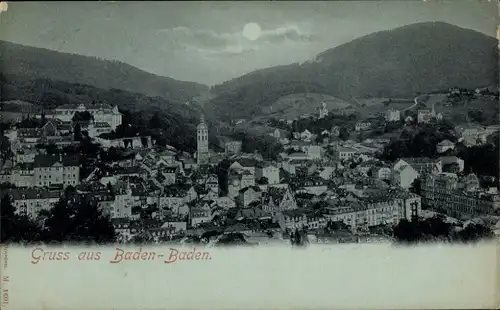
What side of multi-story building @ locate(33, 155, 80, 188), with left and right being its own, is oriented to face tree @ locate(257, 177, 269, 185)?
left

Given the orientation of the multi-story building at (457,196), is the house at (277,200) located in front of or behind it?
in front

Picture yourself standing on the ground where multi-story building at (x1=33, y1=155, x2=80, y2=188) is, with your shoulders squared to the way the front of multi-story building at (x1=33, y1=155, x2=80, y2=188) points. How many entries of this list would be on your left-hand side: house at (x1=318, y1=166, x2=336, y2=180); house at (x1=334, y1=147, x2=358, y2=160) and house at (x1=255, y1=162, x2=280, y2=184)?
3

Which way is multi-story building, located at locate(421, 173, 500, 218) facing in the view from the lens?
facing the viewer and to the left of the viewer

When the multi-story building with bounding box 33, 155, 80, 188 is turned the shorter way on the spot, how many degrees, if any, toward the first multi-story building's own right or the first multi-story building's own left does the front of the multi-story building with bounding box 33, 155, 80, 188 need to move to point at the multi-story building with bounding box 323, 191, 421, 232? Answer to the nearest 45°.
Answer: approximately 90° to the first multi-story building's own left

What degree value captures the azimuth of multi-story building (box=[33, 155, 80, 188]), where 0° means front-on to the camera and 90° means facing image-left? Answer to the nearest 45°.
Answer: approximately 0°
